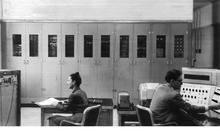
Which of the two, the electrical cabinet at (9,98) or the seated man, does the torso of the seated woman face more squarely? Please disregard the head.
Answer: the electrical cabinet

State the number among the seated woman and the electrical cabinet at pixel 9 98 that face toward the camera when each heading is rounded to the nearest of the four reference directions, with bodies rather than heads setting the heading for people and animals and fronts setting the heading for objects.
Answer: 1

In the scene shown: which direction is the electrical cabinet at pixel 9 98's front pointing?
toward the camera

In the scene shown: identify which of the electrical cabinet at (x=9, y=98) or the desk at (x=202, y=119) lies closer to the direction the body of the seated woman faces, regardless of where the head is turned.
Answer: the electrical cabinet

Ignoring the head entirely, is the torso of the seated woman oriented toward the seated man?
no

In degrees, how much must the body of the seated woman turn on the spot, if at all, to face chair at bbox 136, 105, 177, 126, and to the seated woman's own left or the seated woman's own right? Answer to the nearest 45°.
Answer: approximately 135° to the seated woman's own left

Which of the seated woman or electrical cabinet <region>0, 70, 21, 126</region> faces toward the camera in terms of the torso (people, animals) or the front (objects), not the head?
the electrical cabinet

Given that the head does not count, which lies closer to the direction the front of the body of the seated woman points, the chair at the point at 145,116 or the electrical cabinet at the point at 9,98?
the electrical cabinet

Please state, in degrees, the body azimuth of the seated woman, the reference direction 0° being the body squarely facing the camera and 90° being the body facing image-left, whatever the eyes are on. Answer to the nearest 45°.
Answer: approximately 90°

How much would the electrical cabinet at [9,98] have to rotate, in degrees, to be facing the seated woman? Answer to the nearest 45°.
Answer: approximately 45° to its left

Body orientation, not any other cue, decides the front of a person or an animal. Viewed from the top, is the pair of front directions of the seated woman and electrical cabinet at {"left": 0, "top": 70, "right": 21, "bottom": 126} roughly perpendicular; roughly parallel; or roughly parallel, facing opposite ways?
roughly perpendicular

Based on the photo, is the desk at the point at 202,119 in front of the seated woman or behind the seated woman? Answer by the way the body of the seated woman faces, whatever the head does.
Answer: behind
